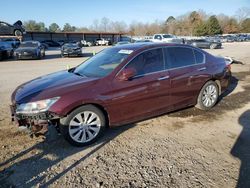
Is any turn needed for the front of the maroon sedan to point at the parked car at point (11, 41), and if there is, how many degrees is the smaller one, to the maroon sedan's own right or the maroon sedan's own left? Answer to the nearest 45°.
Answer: approximately 90° to the maroon sedan's own right

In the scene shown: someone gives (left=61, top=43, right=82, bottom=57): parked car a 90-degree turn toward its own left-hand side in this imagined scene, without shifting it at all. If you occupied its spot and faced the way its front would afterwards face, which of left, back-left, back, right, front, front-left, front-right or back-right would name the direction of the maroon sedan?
front-right

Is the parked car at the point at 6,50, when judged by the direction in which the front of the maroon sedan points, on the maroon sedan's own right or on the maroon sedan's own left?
on the maroon sedan's own right

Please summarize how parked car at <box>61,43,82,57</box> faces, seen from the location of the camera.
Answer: facing the viewer and to the left of the viewer

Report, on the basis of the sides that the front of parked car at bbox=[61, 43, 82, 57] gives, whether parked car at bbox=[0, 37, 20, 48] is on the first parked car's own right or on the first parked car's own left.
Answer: on the first parked car's own right
